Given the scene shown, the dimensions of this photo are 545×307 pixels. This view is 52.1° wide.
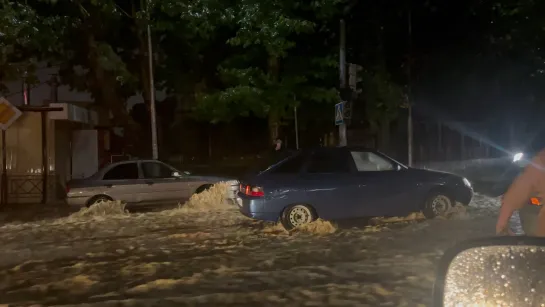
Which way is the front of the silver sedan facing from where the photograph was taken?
facing to the right of the viewer

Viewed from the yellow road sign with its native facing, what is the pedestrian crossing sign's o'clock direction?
The pedestrian crossing sign is roughly at 10 o'clock from the yellow road sign.

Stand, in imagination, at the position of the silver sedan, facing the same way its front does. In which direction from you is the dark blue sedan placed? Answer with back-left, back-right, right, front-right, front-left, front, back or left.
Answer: front-right

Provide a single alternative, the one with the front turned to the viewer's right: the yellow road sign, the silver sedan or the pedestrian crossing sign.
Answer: the silver sedan

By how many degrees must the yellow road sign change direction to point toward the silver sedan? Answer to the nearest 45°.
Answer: approximately 45° to its left

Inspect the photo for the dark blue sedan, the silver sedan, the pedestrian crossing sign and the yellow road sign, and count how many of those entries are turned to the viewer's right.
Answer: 2

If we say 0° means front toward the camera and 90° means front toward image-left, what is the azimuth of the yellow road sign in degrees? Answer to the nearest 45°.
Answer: approximately 0°

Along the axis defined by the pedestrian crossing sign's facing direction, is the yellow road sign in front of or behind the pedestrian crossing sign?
in front

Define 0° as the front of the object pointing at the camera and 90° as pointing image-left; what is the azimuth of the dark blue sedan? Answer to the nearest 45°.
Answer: approximately 270°

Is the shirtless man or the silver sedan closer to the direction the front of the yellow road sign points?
the shirtless man

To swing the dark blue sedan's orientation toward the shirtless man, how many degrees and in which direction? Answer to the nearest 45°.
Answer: approximately 90° to its right

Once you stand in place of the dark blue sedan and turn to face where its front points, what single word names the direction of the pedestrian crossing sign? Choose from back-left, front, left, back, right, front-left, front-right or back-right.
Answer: left

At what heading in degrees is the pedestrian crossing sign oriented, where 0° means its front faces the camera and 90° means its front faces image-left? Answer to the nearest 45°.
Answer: approximately 45°
